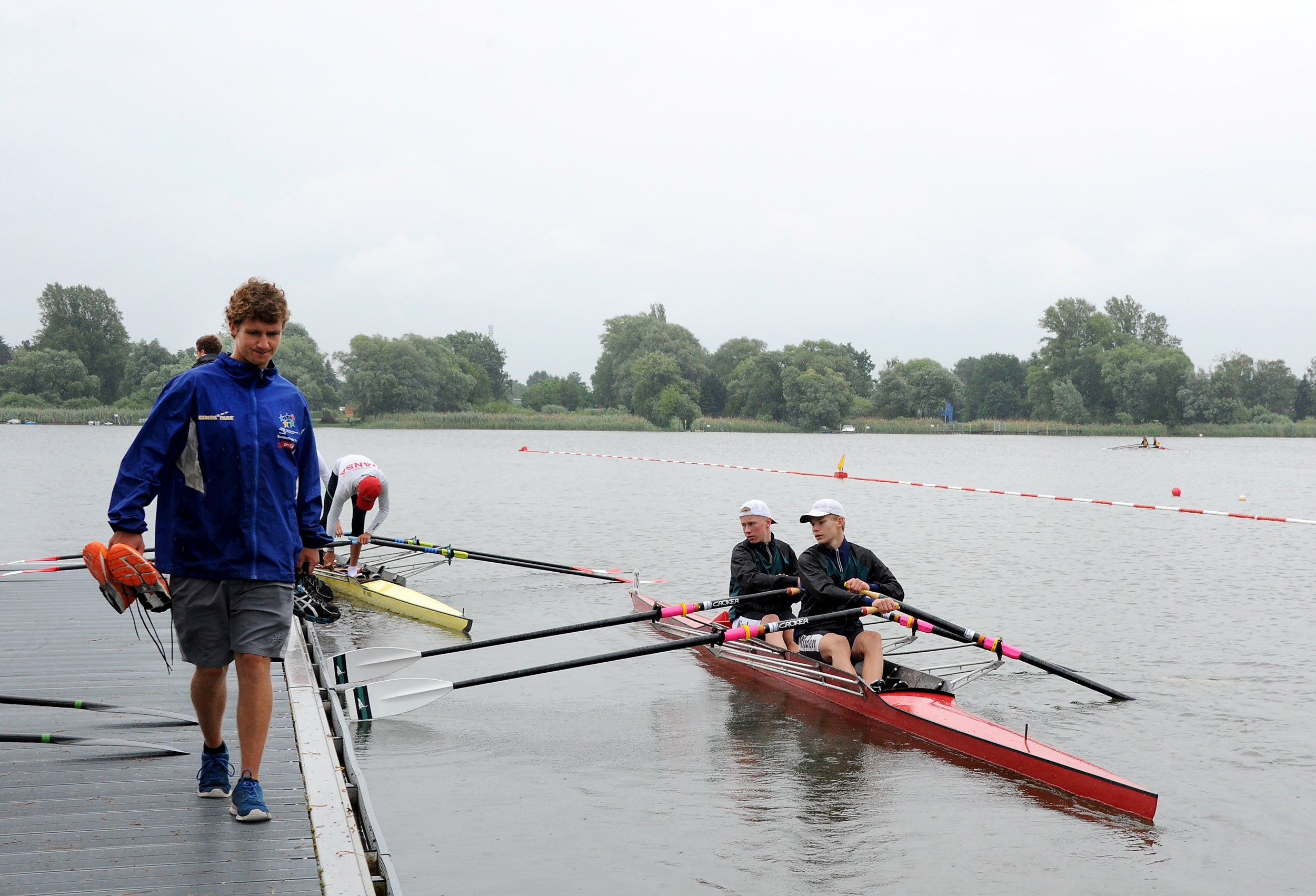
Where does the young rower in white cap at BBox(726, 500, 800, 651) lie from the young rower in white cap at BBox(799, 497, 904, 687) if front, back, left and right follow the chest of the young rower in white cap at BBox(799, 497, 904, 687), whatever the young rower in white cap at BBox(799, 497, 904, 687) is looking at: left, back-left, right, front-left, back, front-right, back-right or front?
back

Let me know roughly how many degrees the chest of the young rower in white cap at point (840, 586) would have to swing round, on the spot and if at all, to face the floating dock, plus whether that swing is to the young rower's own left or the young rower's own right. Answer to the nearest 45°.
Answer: approximately 90° to the young rower's own right

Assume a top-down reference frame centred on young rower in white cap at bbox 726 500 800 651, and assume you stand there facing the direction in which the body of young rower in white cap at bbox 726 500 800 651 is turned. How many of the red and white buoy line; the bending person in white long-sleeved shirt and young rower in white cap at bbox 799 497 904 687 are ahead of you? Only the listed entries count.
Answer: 1

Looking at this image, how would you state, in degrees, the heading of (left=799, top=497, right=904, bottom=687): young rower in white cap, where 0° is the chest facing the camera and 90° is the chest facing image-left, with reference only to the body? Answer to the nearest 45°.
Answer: approximately 315°

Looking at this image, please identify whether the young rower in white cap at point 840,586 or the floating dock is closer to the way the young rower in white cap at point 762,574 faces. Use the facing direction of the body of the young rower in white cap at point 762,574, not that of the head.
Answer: the young rower in white cap

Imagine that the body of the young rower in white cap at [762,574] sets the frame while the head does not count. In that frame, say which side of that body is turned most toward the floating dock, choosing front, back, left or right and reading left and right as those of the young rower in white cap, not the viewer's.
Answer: right

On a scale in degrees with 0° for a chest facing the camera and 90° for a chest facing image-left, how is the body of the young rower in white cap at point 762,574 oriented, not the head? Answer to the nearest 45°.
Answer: approximately 315°

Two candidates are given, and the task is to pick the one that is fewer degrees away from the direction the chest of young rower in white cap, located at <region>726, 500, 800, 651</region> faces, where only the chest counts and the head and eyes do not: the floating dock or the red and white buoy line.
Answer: the floating dock

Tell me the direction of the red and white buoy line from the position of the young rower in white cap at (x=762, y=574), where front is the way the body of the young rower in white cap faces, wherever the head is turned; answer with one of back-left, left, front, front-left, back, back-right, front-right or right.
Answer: back-left

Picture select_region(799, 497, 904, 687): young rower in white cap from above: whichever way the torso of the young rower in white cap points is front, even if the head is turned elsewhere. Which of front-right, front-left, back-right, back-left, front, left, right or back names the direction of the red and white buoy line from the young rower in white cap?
back-left

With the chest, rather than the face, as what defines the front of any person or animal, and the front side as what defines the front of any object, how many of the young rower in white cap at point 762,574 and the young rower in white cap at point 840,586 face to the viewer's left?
0
